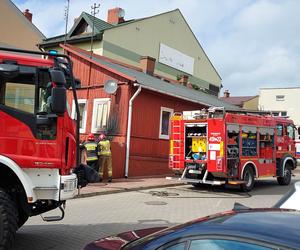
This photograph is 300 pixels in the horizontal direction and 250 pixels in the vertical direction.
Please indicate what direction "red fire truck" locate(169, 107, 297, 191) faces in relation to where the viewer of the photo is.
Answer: facing away from the viewer and to the right of the viewer

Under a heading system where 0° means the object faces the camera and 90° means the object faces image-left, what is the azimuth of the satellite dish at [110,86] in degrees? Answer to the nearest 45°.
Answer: approximately 0°

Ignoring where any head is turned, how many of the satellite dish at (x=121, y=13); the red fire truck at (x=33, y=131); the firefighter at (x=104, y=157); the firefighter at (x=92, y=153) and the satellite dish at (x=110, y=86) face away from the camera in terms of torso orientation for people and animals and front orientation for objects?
2

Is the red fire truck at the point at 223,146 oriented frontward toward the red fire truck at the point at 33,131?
no

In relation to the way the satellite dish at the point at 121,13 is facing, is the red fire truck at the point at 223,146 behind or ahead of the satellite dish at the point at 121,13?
ahead

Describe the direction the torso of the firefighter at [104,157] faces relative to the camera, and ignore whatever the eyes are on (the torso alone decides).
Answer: away from the camera

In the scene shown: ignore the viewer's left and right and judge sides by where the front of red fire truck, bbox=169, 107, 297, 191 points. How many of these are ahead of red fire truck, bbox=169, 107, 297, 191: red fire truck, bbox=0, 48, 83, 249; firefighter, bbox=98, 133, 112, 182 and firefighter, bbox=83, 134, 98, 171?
0

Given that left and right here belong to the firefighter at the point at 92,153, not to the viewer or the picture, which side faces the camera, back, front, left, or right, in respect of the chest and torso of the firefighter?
back
